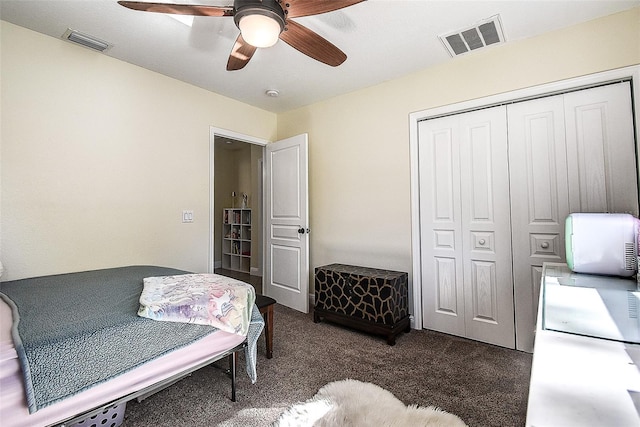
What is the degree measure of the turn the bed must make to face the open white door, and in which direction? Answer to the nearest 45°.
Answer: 0° — it already faces it

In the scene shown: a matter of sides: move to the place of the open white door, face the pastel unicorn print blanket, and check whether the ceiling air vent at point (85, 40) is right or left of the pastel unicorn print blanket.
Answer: right

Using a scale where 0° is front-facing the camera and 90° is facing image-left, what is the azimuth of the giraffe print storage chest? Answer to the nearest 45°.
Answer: approximately 45°

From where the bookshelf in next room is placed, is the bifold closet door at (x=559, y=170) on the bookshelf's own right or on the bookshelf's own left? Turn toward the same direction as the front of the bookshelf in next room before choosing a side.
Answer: on the bookshelf's own left

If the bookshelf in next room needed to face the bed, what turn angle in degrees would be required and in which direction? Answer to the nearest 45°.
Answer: approximately 45° to its left

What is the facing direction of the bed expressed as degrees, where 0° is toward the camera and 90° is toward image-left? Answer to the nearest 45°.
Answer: approximately 225°

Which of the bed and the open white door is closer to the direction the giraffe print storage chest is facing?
the bed

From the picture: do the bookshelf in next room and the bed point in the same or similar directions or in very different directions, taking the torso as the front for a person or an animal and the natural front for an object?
very different directions
